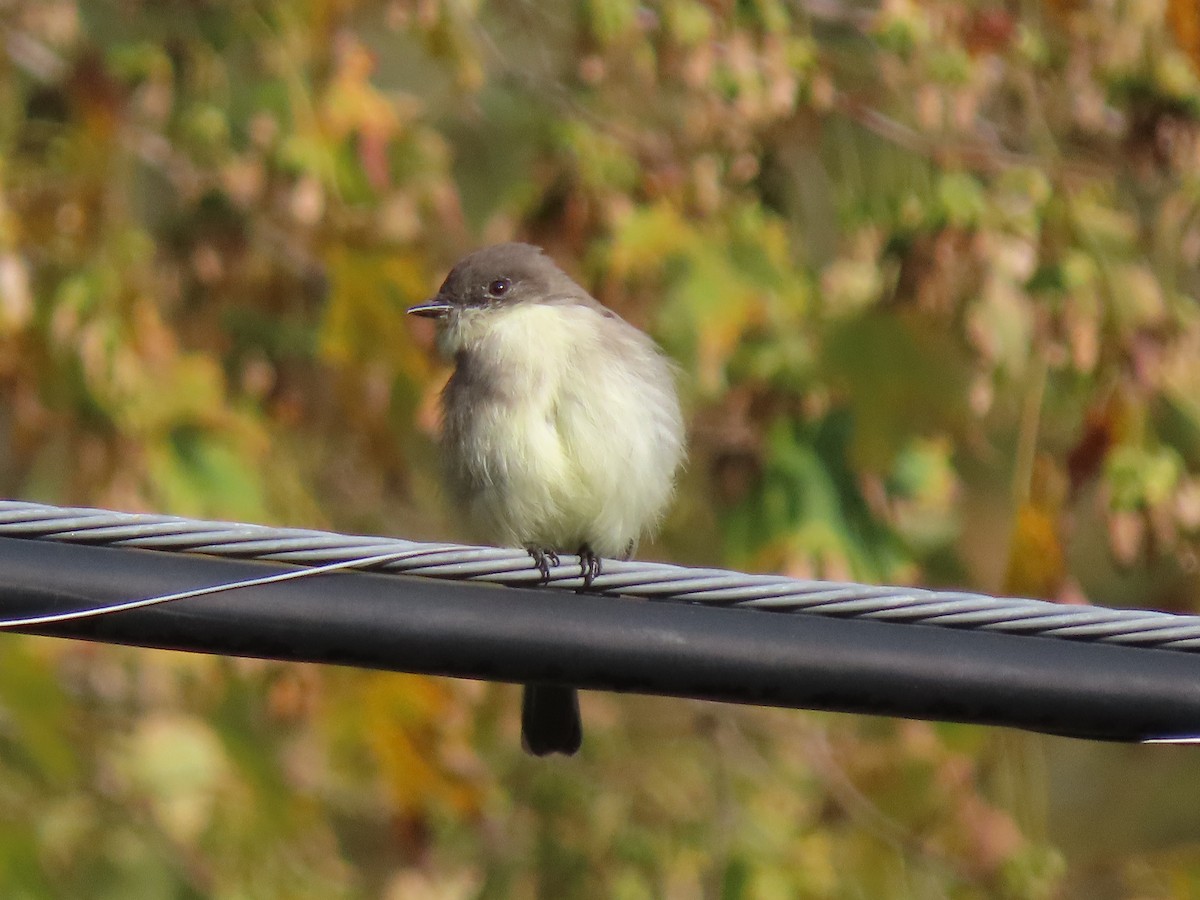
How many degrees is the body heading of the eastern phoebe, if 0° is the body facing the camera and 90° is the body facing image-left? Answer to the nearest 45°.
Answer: approximately 0°

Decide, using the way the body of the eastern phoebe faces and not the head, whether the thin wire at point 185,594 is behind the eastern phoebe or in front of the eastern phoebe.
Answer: in front
